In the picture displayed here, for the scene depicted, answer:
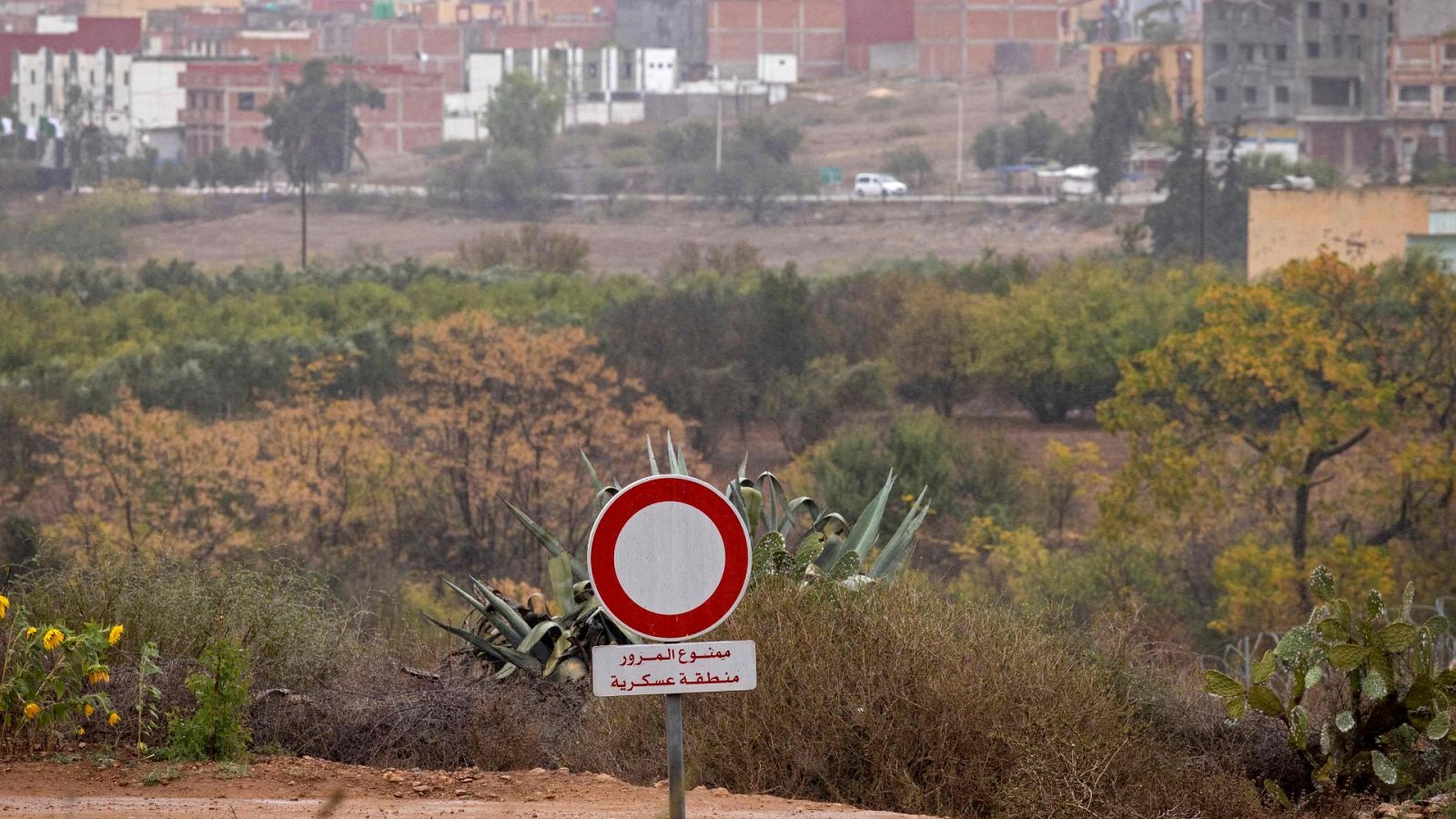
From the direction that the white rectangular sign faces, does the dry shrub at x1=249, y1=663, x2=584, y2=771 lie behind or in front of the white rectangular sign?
behind

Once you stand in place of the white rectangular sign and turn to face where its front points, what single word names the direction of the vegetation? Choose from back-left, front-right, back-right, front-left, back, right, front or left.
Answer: back-left

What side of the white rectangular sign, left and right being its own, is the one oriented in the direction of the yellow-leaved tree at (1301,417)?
back

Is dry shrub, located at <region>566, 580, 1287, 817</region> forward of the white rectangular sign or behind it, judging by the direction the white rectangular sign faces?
behind

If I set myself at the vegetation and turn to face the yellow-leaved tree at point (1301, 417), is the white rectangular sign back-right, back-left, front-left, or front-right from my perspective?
back-left

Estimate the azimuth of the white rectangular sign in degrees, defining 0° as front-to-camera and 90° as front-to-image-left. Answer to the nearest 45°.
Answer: approximately 0°

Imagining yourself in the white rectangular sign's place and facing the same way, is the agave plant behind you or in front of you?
behind

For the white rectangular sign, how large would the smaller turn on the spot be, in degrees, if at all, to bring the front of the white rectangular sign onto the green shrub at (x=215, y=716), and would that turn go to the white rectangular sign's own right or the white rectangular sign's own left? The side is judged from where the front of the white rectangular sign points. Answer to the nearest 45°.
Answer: approximately 135° to the white rectangular sign's own right
